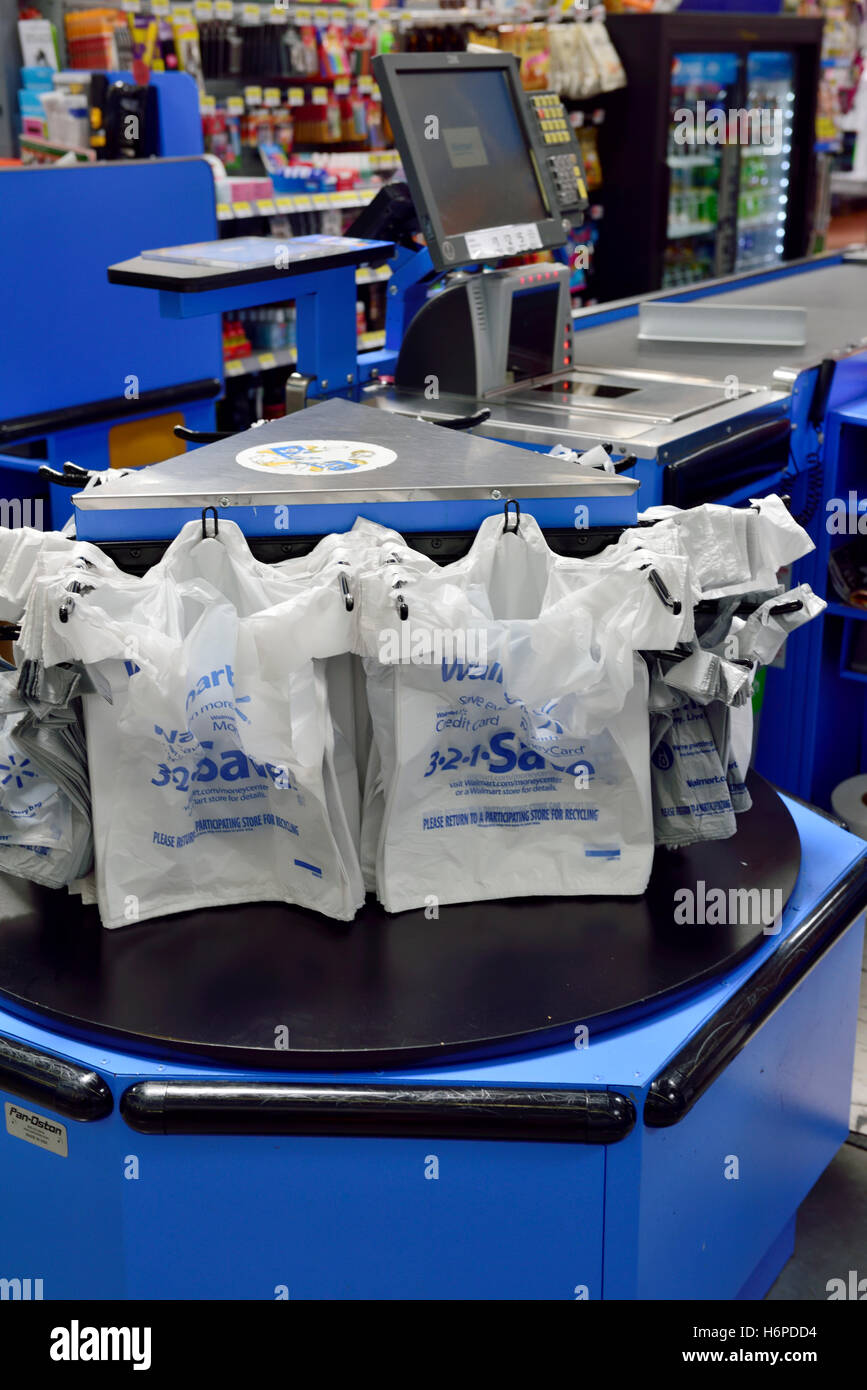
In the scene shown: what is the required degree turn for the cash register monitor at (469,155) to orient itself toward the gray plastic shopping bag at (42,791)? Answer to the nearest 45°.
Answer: approximately 45° to its right

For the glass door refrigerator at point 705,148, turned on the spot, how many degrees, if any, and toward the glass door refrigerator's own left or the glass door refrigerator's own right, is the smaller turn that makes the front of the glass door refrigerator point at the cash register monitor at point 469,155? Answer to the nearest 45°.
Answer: approximately 45° to the glass door refrigerator's own right

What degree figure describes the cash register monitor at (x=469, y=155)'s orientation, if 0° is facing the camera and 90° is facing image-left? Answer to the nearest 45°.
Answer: approximately 315°

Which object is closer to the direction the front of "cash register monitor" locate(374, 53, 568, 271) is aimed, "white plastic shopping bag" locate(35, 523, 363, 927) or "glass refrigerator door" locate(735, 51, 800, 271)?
the white plastic shopping bag

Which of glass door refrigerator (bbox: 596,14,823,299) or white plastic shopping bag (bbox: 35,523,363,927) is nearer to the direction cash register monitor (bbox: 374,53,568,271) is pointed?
the white plastic shopping bag

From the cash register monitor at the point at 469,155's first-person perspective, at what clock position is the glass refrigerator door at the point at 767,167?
The glass refrigerator door is roughly at 8 o'clock from the cash register monitor.

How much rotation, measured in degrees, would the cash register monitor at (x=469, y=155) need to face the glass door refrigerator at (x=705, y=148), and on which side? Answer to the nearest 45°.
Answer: approximately 135° to its left

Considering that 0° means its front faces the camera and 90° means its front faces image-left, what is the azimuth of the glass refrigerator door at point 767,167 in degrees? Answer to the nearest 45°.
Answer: approximately 315°
